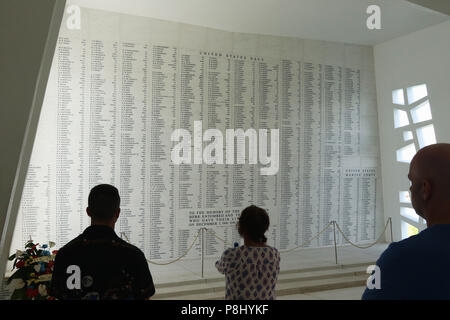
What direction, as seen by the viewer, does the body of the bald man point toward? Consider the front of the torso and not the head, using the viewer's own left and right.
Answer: facing away from the viewer and to the left of the viewer

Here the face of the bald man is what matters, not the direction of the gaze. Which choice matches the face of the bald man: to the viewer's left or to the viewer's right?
to the viewer's left
